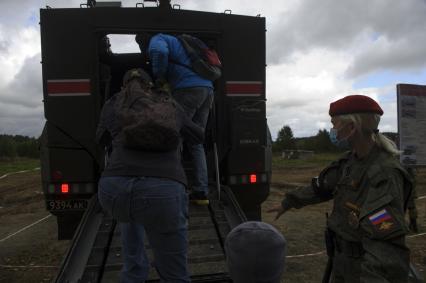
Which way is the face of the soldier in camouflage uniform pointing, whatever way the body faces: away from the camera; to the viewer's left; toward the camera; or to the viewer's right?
to the viewer's left

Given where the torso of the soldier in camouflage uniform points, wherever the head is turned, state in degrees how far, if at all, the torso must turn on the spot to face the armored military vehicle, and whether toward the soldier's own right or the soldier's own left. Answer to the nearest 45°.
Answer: approximately 90° to the soldier's own right

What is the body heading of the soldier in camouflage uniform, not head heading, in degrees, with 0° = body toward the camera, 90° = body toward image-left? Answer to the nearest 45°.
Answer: approximately 45°

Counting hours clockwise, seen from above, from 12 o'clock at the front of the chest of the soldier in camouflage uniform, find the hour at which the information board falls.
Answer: The information board is roughly at 5 o'clock from the soldier in camouflage uniform.

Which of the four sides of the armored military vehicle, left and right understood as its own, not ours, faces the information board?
right

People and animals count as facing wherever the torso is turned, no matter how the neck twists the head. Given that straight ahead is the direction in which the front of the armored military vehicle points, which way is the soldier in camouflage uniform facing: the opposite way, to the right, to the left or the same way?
to the left

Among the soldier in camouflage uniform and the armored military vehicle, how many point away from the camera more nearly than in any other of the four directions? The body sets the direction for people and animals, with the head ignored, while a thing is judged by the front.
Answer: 1

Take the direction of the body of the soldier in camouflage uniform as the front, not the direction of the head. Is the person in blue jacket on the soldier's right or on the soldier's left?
on the soldier's right

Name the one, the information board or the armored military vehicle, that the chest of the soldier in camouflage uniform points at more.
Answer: the armored military vehicle

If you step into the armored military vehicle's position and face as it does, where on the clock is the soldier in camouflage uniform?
The soldier in camouflage uniform is roughly at 5 o'clock from the armored military vehicle.

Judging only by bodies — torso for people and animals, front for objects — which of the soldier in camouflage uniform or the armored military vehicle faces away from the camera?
the armored military vehicle

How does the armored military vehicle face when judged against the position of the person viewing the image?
facing away from the viewer
